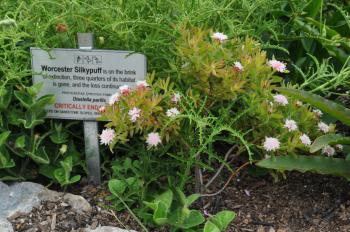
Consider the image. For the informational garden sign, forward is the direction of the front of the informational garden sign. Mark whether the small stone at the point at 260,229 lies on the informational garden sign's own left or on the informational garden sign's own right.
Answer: on the informational garden sign's own left

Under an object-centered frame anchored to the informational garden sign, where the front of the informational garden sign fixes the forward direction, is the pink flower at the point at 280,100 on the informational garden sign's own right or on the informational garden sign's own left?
on the informational garden sign's own left

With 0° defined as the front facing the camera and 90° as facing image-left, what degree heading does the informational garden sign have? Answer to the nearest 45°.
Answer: approximately 0°
